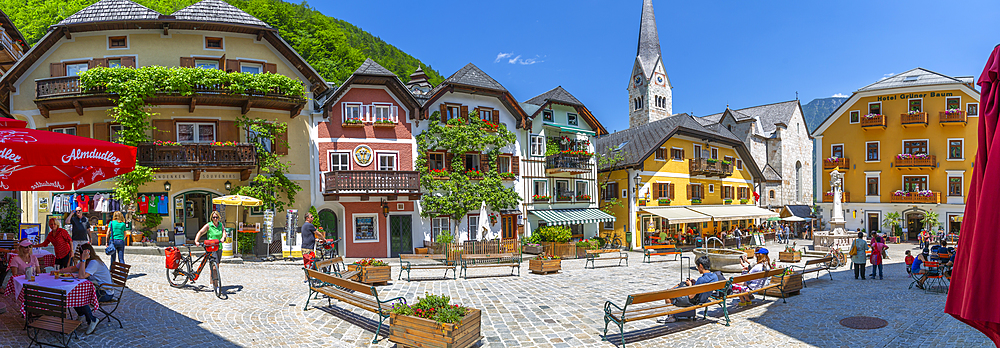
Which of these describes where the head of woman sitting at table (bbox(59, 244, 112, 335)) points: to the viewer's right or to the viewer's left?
to the viewer's left

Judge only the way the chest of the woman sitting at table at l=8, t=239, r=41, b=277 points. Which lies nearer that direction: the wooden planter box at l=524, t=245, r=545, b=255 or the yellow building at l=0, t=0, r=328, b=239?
the wooden planter box

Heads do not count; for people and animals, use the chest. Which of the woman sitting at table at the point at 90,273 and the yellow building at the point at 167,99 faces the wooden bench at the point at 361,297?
the yellow building

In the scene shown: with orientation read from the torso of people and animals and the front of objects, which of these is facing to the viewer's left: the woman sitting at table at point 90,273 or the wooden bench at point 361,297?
the woman sitting at table

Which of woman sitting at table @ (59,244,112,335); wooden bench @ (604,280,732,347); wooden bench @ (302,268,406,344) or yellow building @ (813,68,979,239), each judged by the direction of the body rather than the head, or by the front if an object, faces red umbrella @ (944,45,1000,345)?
the yellow building

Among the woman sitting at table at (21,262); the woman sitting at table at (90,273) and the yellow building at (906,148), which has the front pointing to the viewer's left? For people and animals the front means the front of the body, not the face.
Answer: the woman sitting at table at (90,273)

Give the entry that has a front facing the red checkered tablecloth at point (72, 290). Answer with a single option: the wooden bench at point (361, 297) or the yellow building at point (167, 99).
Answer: the yellow building

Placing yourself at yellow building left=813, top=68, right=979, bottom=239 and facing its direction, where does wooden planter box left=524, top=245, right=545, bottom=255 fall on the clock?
The wooden planter box is roughly at 1 o'clock from the yellow building.

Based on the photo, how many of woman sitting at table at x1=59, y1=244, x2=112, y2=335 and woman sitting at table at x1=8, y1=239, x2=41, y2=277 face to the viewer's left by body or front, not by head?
1

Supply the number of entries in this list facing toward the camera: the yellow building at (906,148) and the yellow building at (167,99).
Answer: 2
